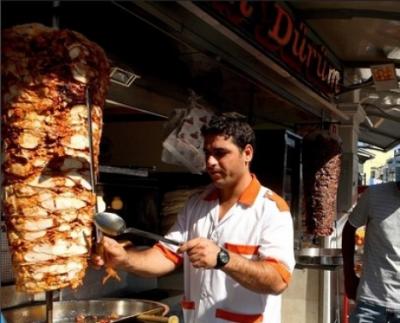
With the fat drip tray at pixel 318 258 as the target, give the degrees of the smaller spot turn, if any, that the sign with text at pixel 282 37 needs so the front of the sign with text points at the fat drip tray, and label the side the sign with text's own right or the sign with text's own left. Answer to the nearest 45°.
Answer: approximately 135° to the sign with text's own left

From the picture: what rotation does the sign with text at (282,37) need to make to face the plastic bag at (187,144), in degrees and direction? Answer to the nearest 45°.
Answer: approximately 90° to its right

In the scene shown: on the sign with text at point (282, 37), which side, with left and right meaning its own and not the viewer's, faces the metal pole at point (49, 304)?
right

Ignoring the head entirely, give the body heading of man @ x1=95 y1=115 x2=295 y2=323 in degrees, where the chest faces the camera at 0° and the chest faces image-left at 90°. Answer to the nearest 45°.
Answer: approximately 45°

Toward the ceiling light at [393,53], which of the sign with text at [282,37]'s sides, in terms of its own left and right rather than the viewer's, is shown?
left
